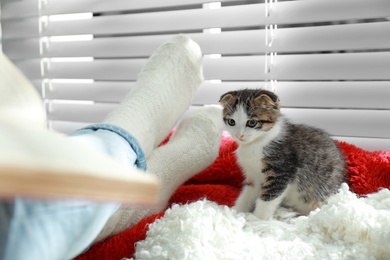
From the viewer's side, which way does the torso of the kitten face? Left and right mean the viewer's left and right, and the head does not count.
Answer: facing the viewer and to the left of the viewer
